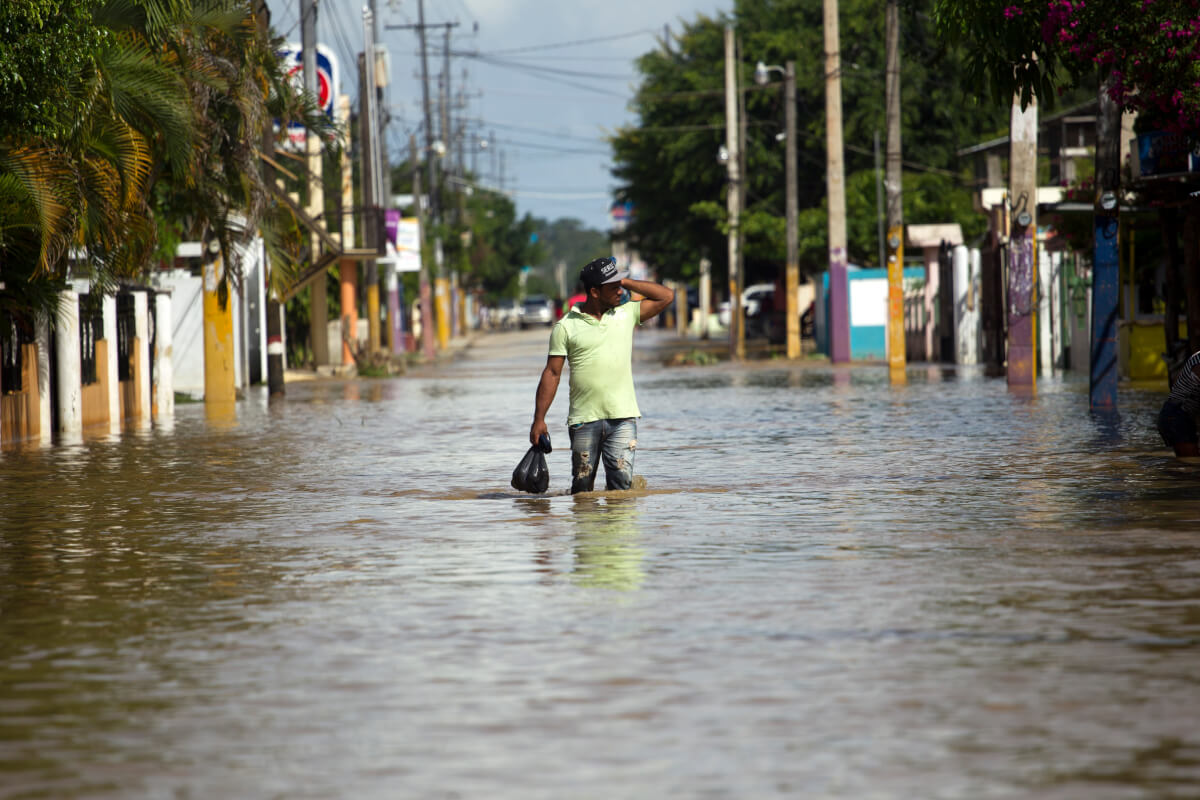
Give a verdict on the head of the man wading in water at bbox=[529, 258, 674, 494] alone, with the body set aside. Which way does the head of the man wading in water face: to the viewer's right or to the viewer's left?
to the viewer's right

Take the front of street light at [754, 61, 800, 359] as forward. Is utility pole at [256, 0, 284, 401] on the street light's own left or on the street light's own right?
on the street light's own left

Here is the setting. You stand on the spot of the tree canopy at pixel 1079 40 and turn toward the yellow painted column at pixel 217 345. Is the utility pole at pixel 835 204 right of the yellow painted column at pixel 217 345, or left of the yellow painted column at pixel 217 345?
right

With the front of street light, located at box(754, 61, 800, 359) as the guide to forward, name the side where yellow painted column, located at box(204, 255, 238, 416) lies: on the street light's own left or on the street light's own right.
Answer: on the street light's own left

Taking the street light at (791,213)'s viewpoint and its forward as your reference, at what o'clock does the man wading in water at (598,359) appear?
The man wading in water is roughly at 9 o'clock from the street light.

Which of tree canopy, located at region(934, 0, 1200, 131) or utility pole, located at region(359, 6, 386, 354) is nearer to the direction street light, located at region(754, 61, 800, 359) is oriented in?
the utility pole

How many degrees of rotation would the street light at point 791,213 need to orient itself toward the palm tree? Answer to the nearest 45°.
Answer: approximately 90° to its left

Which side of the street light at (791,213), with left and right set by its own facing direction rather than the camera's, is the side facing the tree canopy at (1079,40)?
left

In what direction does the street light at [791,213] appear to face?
to the viewer's left

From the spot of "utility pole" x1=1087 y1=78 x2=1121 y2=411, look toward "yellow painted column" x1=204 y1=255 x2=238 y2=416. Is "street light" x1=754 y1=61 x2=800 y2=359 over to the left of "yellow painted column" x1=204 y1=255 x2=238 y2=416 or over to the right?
right

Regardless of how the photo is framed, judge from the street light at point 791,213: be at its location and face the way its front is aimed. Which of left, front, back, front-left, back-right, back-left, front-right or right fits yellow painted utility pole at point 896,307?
left

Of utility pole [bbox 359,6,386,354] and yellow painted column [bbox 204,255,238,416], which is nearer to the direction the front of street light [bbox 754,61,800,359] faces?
the utility pole
